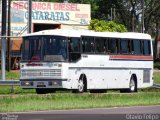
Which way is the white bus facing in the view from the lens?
facing the viewer and to the left of the viewer
